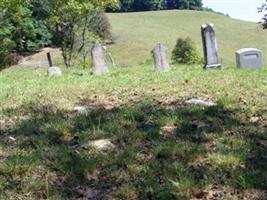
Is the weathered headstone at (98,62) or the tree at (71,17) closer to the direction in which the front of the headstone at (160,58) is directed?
the weathered headstone

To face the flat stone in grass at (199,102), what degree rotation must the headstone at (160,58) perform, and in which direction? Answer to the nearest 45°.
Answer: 0° — it already faces it

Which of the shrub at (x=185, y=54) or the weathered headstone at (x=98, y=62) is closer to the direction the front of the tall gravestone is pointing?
the weathered headstone

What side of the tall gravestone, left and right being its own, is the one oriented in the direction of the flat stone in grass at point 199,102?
front

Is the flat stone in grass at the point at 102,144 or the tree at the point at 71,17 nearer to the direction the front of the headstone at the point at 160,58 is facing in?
the flat stone in grass

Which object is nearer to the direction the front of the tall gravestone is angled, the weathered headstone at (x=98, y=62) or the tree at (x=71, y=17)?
the weathered headstone

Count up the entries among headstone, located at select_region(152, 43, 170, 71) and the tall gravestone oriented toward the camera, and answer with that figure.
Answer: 2

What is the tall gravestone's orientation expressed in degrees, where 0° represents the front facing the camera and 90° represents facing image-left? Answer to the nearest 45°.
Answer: approximately 0°

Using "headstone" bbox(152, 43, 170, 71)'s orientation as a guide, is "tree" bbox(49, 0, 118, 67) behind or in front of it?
behind

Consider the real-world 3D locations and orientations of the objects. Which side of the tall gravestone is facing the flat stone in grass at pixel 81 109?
front

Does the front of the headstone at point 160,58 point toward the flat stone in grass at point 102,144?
yes

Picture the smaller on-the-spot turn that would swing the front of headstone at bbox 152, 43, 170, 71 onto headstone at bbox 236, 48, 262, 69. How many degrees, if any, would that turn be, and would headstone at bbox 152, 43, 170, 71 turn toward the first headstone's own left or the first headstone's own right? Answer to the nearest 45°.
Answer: approximately 90° to the first headstone's own left

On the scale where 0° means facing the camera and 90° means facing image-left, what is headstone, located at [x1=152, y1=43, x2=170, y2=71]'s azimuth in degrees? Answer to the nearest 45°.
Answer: approximately 0°
